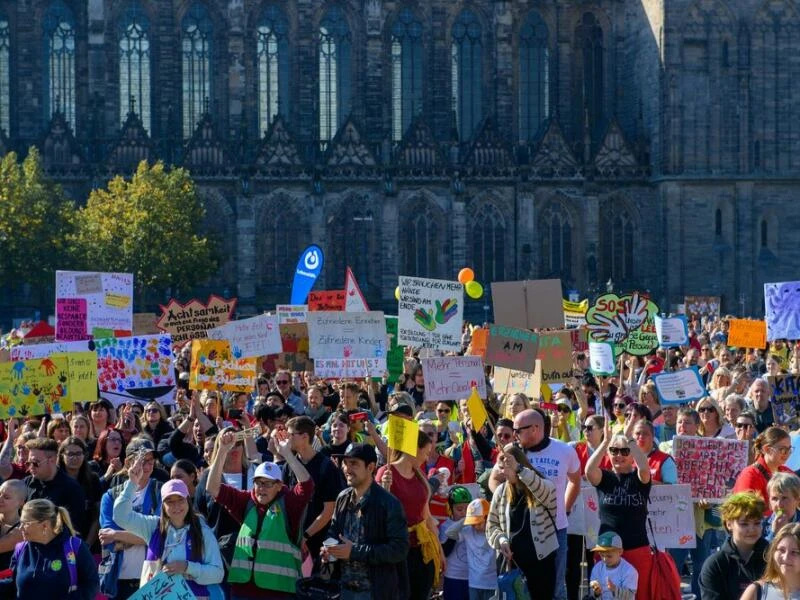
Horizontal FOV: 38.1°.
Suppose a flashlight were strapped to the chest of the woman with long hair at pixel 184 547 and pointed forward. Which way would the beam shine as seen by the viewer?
toward the camera

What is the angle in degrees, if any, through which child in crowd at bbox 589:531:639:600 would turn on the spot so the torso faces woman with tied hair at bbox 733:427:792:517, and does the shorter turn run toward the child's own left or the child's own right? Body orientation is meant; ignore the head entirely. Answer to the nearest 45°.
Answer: approximately 135° to the child's own left

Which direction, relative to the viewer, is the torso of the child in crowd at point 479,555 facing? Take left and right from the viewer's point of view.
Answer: facing the viewer and to the left of the viewer

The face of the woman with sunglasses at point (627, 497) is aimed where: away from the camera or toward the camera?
toward the camera

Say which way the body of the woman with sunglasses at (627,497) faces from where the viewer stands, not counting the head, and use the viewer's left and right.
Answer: facing the viewer

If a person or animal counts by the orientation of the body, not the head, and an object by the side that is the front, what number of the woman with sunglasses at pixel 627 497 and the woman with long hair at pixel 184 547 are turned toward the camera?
2

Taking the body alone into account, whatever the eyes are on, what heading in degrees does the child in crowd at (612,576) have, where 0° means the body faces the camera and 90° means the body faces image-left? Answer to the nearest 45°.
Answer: approximately 45°
